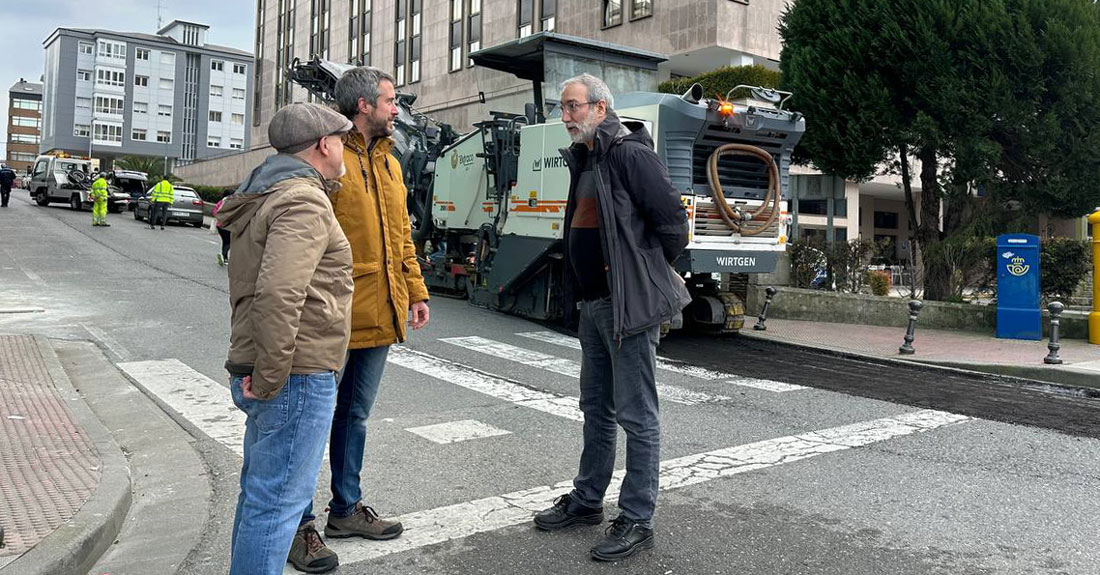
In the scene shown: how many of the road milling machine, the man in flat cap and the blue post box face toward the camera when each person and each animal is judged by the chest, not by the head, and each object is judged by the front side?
1

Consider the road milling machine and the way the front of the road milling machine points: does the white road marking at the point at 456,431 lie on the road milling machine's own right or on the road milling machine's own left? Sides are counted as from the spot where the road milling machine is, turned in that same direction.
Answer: on the road milling machine's own left

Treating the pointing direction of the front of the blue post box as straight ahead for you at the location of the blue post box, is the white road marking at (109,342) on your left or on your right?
on your right

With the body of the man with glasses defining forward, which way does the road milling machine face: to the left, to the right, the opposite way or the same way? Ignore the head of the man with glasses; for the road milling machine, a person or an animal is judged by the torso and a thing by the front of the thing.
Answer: to the right

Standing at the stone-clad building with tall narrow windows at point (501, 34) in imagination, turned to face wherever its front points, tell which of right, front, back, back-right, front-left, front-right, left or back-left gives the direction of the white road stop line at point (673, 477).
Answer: front-left

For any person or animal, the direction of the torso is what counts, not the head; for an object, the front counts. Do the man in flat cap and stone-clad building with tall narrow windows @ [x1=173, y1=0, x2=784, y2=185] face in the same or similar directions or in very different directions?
very different directions

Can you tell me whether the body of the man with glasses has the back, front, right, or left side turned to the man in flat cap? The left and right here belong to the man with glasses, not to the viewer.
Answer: front

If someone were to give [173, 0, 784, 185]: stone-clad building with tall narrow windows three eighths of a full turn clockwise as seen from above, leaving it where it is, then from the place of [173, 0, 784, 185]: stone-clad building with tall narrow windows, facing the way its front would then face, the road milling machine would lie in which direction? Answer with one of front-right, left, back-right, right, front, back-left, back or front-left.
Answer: back

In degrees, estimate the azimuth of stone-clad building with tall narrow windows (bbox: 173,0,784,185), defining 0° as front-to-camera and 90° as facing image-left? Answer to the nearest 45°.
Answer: approximately 45°

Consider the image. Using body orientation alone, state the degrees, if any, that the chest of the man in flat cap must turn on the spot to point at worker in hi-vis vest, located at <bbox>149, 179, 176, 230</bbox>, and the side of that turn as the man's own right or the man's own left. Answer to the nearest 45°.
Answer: approximately 45° to the man's own left

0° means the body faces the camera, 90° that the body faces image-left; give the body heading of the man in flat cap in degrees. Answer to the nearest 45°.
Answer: approximately 225°

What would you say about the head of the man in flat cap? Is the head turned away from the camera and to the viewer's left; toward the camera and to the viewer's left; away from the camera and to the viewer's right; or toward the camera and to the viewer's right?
away from the camera and to the viewer's right

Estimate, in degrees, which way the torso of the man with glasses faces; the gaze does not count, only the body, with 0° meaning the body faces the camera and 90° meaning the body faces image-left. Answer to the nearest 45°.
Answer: approximately 45°

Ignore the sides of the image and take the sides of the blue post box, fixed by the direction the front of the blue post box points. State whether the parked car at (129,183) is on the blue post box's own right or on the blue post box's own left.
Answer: on the blue post box's own right

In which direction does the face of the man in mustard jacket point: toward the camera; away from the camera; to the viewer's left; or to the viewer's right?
to the viewer's right

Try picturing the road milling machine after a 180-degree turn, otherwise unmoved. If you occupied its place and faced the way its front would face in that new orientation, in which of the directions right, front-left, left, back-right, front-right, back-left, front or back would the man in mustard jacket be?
front-right
